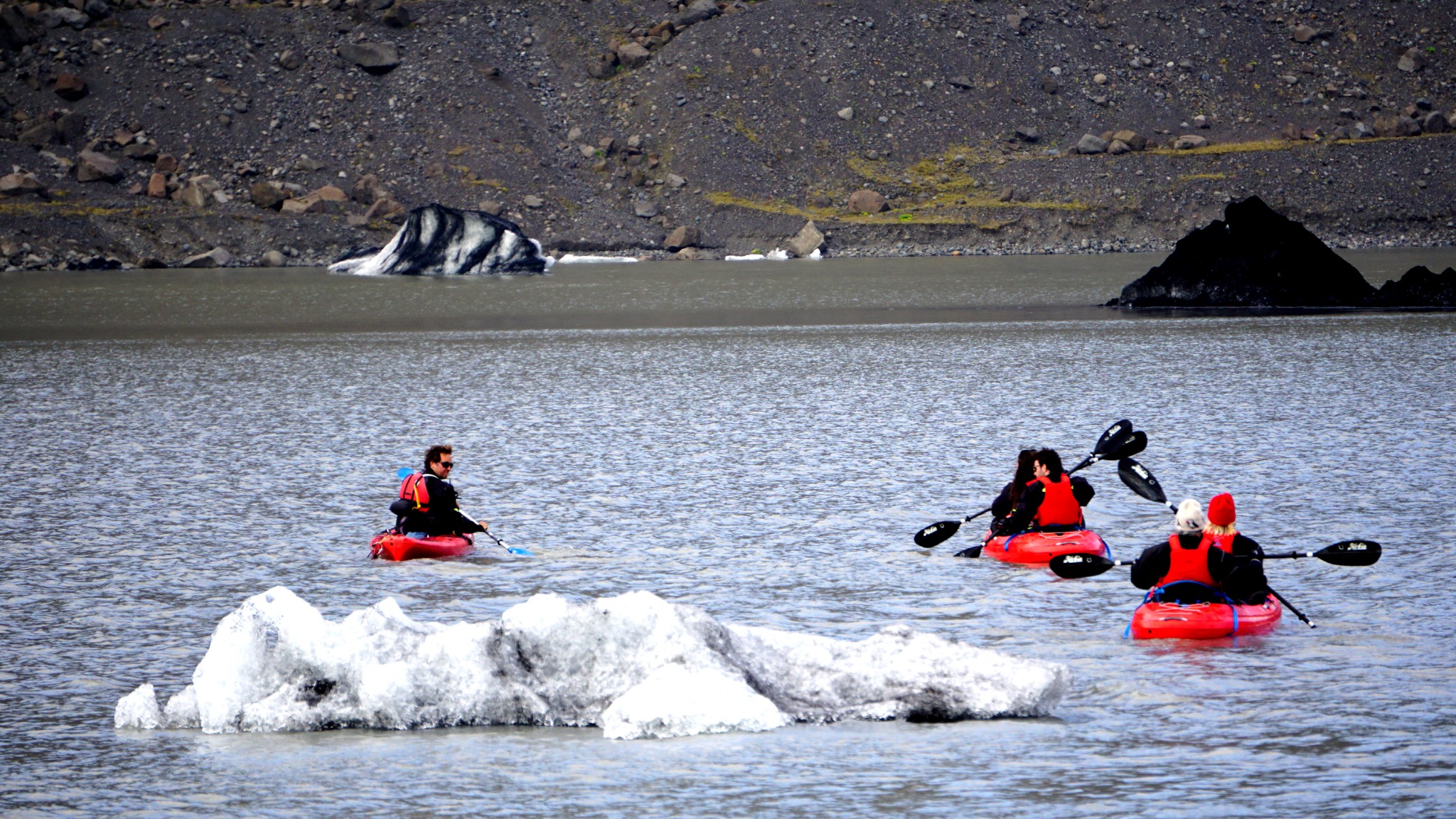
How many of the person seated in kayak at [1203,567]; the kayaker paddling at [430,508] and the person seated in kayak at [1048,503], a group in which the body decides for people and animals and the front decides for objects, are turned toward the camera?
0

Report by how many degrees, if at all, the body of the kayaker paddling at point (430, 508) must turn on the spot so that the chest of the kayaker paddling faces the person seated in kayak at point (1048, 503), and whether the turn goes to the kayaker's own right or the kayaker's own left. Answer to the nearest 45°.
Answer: approximately 45° to the kayaker's own right

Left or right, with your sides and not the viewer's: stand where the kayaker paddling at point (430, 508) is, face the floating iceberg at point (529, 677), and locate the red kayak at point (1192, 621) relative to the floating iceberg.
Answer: left

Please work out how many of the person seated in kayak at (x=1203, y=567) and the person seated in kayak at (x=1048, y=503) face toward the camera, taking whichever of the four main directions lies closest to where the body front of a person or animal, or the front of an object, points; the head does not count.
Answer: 0

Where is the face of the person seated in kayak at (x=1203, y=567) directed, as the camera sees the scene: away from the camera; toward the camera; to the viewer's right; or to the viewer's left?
away from the camera

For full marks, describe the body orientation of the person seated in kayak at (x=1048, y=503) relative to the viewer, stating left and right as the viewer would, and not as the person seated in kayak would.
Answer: facing away from the viewer and to the left of the viewer

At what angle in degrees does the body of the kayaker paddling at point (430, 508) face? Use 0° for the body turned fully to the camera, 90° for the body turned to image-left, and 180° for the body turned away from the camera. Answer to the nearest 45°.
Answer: approximately 225°

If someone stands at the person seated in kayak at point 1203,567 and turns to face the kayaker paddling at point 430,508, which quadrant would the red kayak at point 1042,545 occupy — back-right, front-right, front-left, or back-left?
front-right

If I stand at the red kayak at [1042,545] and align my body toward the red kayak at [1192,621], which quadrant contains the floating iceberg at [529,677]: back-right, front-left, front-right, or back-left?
front-right

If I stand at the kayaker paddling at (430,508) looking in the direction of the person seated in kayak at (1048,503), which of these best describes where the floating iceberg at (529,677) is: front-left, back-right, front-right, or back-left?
front-right

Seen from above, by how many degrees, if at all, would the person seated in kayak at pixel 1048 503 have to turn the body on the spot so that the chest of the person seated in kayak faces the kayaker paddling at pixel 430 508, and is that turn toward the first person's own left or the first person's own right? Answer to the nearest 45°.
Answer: approximately 45° to the first person's own left

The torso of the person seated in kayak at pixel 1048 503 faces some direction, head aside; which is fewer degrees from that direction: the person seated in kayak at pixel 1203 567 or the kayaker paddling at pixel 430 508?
the kayaker paddling

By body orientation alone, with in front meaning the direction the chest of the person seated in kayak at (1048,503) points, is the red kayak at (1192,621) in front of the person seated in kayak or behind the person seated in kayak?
behind

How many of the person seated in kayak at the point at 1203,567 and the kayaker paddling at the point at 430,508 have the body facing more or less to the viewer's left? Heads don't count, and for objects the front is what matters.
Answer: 0

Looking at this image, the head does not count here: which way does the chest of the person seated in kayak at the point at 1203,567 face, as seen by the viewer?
away from the camera
